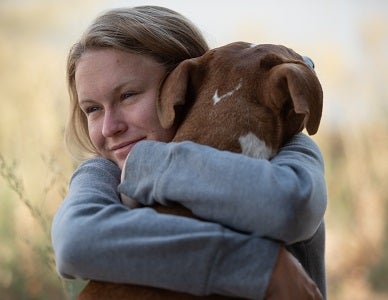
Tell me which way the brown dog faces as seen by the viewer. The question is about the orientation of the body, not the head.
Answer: away from the camera
